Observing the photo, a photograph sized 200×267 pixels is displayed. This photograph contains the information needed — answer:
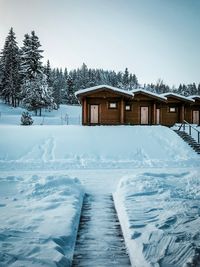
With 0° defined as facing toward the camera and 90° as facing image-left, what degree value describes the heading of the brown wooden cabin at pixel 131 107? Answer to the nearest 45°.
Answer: approximately 0°

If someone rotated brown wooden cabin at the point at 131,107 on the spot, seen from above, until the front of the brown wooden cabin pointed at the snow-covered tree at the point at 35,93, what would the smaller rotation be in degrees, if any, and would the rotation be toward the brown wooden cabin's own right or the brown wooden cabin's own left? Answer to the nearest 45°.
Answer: approximately 135° to the brown wooden cabin's own right

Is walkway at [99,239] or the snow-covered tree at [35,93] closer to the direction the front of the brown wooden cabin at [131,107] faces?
the walkway

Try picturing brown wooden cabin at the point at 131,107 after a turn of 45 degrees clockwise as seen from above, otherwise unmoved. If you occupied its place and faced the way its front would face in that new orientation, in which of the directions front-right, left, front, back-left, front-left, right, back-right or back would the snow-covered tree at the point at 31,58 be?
right

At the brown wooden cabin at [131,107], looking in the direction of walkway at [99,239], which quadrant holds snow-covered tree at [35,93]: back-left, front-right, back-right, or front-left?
back-right

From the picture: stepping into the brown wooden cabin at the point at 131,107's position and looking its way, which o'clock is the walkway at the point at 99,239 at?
The walkway is roughly at 12 o'clock from the brown wooden cabin.
